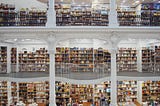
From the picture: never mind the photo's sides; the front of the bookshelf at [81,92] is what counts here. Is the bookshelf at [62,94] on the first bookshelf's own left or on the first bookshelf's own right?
on the first bookshelf's own right

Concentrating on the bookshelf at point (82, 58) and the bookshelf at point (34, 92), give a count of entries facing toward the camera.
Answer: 2

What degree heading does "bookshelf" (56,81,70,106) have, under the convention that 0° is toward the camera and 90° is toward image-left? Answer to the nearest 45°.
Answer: approximately 0°

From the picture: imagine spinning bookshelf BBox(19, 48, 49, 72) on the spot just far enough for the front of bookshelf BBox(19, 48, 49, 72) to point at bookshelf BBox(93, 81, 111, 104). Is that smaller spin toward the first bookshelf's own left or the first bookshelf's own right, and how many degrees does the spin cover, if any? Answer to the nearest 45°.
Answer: approximately 90° to the first bookshelf's own left

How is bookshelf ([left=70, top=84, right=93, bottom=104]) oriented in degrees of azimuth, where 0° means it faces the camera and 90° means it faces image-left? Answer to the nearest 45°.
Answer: approximately 0°
